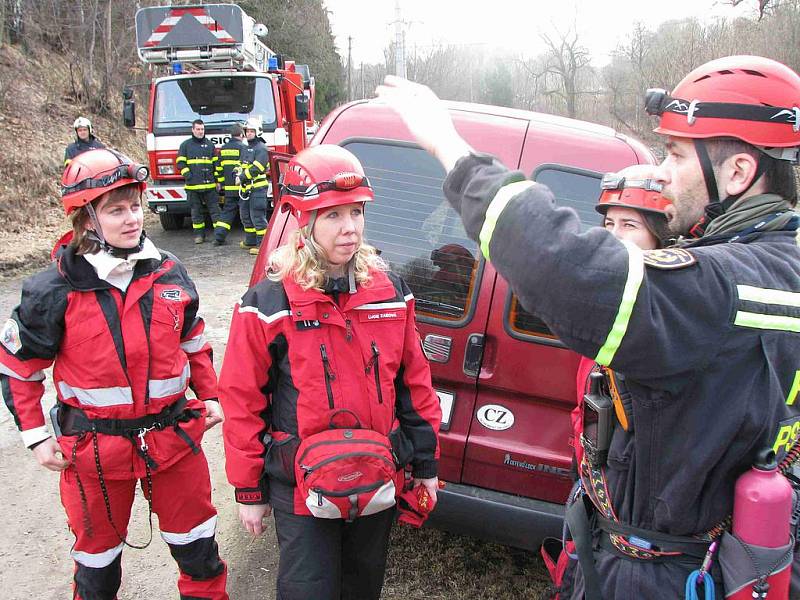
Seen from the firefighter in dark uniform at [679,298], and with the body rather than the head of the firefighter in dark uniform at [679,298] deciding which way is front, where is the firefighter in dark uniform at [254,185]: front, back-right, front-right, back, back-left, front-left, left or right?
front-right

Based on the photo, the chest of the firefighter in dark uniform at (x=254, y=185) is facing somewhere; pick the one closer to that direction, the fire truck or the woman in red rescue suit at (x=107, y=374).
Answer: the woman in red rescue suit

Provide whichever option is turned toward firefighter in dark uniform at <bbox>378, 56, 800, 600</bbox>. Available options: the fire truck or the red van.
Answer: the fire truck

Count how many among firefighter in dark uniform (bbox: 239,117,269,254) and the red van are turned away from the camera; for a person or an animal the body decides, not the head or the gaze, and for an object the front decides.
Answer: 1

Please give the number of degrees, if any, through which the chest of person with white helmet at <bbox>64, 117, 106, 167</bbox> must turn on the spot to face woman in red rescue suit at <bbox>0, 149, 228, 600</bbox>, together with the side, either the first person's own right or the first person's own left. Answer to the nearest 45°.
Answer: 0° — they already face them

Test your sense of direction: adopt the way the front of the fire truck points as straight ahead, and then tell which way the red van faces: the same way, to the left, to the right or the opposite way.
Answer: the opposite way

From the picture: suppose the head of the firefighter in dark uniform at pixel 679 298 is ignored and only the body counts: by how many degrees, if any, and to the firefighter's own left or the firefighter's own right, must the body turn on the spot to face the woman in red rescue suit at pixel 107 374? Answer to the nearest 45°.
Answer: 0° — they already face them

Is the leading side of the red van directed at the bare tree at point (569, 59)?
yes

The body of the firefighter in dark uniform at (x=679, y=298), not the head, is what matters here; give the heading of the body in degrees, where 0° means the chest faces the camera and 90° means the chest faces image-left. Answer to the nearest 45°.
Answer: approximately 90°

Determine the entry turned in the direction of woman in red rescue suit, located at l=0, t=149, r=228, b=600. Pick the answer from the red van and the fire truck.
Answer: the fire truck

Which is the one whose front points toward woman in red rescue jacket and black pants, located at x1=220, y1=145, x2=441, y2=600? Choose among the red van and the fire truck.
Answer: the fire truck

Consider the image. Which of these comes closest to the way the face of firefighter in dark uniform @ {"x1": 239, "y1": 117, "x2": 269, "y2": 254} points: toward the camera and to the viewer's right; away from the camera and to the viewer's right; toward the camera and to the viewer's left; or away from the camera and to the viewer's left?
toward the camera and to the viewer's left

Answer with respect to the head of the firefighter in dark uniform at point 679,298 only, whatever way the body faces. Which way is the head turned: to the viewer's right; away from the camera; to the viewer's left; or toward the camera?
to the viewer's left

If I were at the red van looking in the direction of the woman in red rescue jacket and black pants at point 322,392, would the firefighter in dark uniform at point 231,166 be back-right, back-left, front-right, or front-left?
back-right

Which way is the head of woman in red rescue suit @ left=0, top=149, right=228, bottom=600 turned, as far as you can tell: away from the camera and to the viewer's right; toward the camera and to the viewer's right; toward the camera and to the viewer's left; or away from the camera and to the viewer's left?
toward the camera and to the viewer's right

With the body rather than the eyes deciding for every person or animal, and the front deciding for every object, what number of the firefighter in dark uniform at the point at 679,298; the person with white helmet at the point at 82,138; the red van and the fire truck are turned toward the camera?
2

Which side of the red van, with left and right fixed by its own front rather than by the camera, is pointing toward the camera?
back

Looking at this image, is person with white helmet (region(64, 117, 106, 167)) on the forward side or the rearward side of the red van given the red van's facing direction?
on the forward side
